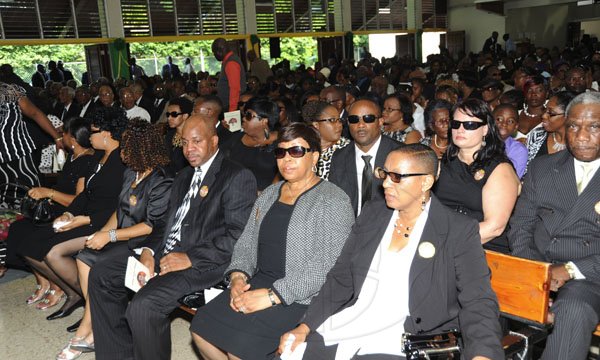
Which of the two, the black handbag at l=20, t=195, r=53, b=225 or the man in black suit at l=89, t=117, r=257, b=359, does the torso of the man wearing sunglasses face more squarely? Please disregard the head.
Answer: the man in black suit

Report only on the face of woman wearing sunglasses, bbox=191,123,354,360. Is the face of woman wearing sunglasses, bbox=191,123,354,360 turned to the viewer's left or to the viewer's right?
to the viewer's left

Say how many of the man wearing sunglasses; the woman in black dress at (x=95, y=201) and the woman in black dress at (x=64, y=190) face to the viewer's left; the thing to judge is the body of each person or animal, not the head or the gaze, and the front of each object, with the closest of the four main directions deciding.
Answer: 2

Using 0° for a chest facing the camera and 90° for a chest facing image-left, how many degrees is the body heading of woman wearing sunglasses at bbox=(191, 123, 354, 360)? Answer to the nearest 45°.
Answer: approximately 45°

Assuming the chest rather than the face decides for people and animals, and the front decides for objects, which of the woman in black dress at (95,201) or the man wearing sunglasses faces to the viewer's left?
the woman in black dress

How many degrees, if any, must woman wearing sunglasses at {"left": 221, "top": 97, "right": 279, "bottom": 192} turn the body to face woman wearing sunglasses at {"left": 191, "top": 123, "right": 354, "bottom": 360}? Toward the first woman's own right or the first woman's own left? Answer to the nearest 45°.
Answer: approximately 45° to the first woman's own left

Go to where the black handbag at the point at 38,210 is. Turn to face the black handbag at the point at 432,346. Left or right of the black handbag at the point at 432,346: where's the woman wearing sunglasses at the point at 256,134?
left

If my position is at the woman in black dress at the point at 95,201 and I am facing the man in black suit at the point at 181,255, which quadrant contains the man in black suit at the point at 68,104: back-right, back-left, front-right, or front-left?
back-left

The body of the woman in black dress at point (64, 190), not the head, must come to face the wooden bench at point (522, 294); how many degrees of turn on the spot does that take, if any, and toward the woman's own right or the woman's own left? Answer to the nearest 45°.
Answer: approximately 135° to the woman's own left

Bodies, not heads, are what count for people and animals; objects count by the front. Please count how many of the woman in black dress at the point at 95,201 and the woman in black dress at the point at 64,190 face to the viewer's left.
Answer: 2

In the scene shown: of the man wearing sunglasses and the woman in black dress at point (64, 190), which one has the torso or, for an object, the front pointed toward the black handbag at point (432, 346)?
the man wearing sunglasses

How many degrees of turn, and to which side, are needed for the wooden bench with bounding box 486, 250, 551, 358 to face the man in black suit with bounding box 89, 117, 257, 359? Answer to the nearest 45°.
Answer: approximately 45° to its right
